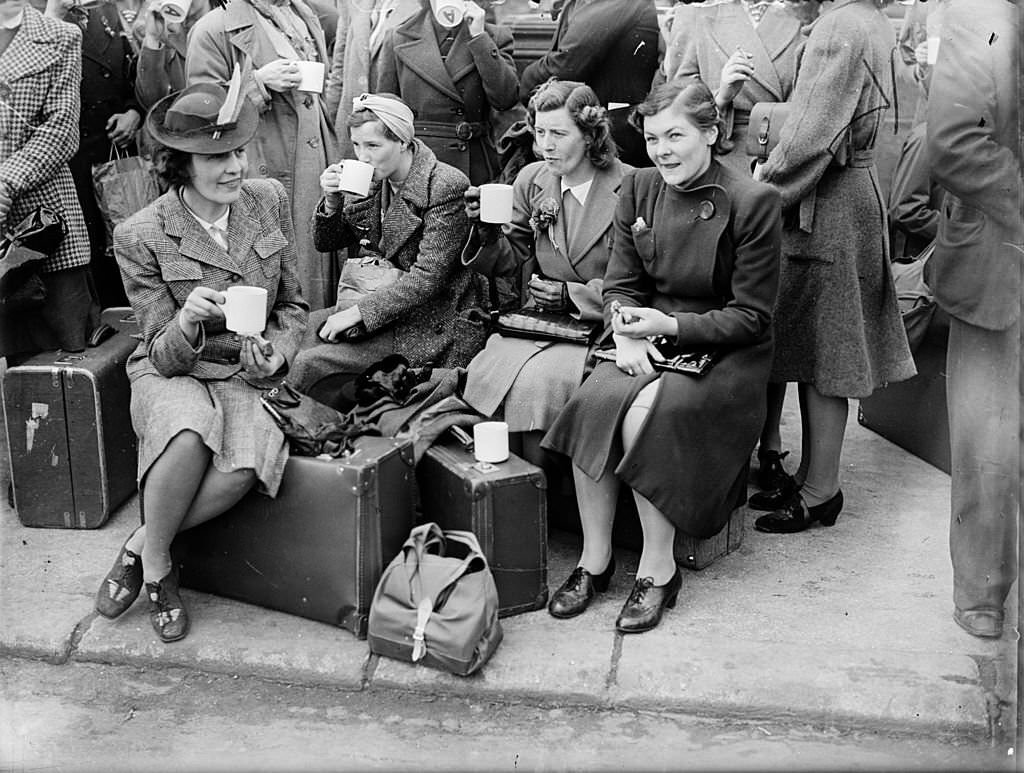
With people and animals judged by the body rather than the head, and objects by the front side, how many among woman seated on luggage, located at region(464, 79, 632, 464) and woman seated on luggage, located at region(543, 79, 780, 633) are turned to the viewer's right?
0

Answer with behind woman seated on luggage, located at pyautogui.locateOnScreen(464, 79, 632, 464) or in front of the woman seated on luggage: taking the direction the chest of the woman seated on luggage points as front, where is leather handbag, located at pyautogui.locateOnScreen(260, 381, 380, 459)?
in front

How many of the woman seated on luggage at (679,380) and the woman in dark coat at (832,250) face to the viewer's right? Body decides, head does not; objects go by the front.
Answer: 0

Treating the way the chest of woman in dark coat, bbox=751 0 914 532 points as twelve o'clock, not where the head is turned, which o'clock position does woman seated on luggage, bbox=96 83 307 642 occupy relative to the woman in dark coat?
The woman seated on luggage is roughly at 11 o'clock from the woman in dark coat.

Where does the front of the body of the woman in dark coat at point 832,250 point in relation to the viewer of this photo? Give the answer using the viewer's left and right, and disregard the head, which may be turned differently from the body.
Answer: facing to the left of the viewer

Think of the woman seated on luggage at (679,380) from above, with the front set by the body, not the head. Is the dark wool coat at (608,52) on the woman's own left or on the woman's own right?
on the woman's own right
